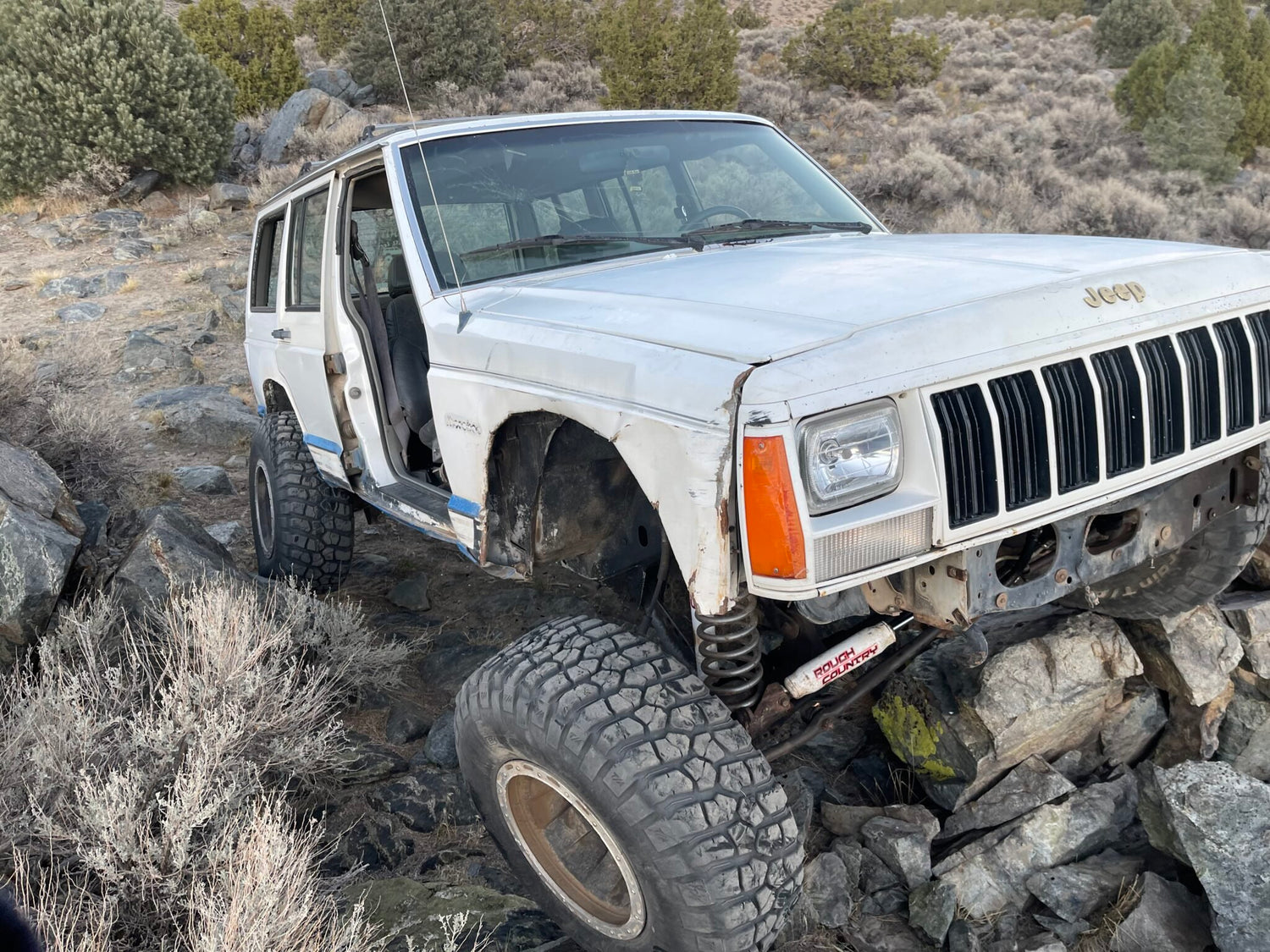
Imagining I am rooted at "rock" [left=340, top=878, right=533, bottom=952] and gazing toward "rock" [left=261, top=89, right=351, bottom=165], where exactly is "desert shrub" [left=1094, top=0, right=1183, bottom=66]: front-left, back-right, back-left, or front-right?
front-right

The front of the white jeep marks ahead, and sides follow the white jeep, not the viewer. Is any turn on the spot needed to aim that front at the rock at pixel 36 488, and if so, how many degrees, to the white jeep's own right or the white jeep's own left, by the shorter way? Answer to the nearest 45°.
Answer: approximately 180°

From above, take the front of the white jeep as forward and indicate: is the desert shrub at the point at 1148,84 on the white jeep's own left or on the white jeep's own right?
on the white jeep's own left

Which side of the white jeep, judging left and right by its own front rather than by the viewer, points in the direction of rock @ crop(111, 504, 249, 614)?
back

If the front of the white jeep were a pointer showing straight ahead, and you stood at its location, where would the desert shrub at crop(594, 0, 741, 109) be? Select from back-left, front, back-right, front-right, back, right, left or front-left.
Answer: back-left

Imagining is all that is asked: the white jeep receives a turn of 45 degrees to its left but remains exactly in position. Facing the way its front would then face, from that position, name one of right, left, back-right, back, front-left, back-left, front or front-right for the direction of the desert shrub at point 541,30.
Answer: left

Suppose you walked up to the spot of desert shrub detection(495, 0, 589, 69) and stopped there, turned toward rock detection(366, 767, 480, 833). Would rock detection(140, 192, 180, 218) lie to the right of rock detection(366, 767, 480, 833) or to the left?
right

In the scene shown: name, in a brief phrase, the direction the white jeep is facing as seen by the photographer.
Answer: facing the viewer and to the right of the viewer

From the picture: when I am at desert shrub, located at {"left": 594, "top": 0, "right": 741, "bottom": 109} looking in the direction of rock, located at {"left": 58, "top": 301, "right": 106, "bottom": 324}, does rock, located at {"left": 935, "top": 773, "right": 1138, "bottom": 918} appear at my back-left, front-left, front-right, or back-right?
front-left

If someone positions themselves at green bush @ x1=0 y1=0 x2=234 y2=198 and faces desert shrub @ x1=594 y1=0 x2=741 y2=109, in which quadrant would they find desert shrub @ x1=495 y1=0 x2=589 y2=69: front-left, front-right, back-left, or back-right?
front-left

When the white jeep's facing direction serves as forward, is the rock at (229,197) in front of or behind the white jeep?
behind
